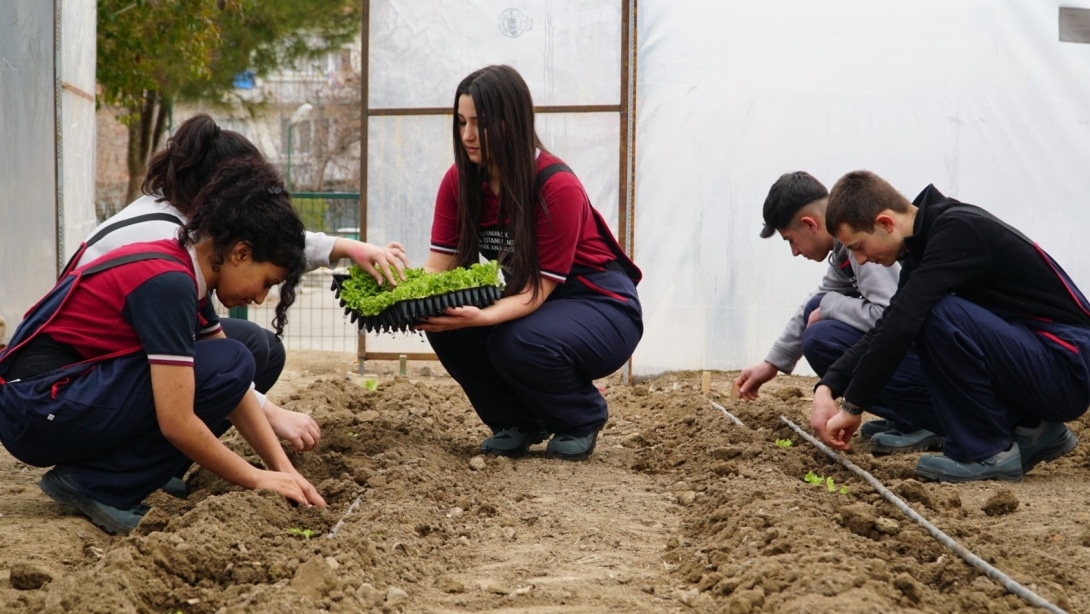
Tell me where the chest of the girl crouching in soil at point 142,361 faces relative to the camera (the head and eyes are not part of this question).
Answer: to the viewer's right

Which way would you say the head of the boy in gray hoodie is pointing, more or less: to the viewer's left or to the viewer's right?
to the viewer's left

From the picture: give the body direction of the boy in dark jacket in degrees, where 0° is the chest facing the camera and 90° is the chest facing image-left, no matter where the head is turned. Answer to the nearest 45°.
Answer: approximately 90°

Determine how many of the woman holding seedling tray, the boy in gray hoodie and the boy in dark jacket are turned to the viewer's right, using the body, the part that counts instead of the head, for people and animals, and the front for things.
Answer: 0

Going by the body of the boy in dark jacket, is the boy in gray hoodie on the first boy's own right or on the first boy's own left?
on the first boy's own right

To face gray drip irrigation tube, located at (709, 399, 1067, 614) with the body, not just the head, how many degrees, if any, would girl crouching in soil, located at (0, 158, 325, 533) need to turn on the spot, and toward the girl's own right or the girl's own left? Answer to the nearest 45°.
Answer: approximately 45° to the girl's own right

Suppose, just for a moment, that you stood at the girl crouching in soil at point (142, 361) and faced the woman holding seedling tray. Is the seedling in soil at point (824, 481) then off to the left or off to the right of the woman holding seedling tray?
right

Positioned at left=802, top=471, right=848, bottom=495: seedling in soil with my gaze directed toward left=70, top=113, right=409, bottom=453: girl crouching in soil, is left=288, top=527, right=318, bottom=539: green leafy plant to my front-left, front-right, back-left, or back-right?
front-left

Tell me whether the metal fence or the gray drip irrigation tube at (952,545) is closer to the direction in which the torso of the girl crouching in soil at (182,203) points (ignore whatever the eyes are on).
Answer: the gray drip irrigation tube

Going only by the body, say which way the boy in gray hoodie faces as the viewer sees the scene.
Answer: to the viewer's left

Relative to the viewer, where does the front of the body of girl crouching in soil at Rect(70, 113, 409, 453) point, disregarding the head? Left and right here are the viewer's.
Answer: facing to the right of the viewer

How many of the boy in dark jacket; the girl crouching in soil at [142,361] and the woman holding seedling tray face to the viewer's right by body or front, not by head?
1

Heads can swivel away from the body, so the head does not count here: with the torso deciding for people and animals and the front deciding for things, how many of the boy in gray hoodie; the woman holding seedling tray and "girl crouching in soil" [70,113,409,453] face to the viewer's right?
1

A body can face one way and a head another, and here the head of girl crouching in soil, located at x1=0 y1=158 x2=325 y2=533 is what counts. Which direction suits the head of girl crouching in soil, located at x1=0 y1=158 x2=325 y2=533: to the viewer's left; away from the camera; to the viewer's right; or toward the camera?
to the viewer's right

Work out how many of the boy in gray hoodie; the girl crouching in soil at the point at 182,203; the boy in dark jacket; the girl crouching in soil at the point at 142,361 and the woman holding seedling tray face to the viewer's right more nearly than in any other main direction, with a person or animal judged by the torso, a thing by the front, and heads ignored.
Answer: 2

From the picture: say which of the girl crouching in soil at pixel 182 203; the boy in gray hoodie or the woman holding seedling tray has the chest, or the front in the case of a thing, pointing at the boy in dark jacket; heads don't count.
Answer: the girl crouching in soil

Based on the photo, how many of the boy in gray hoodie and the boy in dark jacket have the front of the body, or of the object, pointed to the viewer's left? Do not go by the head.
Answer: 2

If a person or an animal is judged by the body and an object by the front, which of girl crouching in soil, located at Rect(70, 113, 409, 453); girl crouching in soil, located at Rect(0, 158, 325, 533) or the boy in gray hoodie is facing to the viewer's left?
the boy in gray hoodie

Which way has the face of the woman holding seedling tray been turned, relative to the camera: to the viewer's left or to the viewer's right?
to the viewer's left
